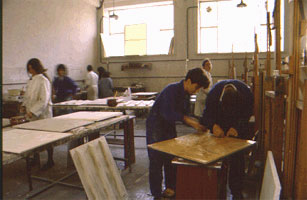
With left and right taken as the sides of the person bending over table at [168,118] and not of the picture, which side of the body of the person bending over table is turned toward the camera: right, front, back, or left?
right

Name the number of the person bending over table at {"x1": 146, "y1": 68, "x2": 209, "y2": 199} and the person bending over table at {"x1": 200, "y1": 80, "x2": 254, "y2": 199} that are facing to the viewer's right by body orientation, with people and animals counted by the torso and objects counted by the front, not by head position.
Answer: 1

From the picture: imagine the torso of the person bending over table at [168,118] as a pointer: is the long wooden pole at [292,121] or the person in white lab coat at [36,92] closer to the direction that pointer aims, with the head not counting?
the long wooden pole

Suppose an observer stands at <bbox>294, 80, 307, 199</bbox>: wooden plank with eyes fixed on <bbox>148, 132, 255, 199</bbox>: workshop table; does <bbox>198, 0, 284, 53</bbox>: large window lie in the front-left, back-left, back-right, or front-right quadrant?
front-right

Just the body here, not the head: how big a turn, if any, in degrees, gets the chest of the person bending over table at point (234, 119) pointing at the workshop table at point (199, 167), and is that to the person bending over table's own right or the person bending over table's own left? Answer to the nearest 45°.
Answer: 0° — they already face it

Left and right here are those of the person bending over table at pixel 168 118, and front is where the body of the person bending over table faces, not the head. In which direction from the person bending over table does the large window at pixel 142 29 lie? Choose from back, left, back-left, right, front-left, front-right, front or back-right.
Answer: left

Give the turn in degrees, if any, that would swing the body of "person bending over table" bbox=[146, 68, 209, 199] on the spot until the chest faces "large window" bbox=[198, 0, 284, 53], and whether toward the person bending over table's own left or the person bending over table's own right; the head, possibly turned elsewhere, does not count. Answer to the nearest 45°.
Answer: approximately 90° to the person bending over table's own left
